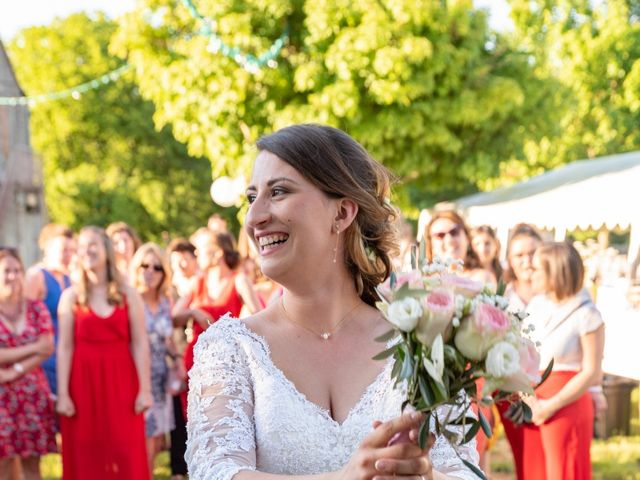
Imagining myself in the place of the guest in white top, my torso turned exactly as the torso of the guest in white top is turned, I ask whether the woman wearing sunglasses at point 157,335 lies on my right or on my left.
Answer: on my right

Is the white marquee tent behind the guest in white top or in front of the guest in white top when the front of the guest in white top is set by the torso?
behind

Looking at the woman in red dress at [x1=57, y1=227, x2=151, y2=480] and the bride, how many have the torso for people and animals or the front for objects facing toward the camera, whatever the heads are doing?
2

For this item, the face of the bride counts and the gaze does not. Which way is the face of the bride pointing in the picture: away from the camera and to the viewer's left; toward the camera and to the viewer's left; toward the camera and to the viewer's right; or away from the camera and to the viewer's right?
toward the camera and to the viewer's left

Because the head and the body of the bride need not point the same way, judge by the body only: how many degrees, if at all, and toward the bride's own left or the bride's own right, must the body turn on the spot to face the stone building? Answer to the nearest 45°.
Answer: approximately 180°

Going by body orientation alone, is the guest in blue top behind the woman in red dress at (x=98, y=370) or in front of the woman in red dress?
behind

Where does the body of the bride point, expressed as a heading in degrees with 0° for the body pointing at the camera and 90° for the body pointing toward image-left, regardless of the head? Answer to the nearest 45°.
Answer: approximately 0°

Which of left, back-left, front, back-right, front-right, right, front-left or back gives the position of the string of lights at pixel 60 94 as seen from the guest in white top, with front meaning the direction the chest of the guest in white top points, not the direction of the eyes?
right
